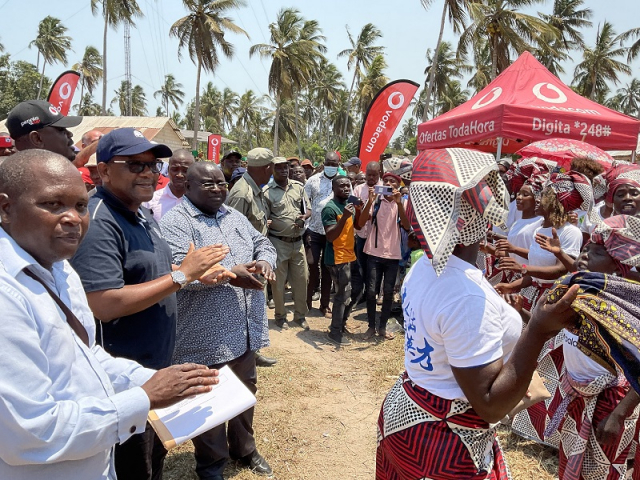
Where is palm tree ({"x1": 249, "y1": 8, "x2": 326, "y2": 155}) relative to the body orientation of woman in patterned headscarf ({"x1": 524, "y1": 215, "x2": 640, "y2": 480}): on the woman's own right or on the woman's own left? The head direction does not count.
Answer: on the woman's own right

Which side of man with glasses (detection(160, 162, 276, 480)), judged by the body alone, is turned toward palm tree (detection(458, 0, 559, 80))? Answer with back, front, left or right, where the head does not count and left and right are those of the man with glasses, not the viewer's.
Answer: left

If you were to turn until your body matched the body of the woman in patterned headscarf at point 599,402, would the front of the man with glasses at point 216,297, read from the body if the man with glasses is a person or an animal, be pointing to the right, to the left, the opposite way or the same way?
the opposite way

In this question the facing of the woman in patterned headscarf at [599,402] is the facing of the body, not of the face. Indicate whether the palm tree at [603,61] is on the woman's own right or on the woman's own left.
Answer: on the woman's own right

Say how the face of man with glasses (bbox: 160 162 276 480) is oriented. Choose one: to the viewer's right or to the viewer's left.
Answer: to the viewer's right

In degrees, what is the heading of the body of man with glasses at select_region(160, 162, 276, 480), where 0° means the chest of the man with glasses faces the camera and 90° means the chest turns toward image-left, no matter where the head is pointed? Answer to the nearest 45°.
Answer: approximately 315°

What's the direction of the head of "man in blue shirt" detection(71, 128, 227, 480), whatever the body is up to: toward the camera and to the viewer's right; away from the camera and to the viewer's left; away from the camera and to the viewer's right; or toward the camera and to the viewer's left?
toward the camera and to the viewer's right

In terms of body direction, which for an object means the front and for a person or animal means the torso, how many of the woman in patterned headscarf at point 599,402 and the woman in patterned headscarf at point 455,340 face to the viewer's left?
1

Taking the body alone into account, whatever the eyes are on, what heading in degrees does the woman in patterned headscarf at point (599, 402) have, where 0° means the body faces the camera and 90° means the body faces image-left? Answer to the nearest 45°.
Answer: approximately 90°

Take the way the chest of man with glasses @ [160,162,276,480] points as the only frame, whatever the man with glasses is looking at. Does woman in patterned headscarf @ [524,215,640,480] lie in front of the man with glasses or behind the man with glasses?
in front
